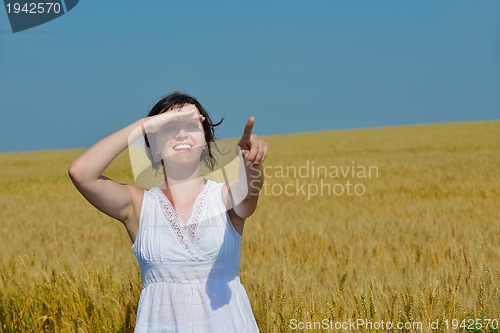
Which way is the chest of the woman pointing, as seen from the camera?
toward the camera
